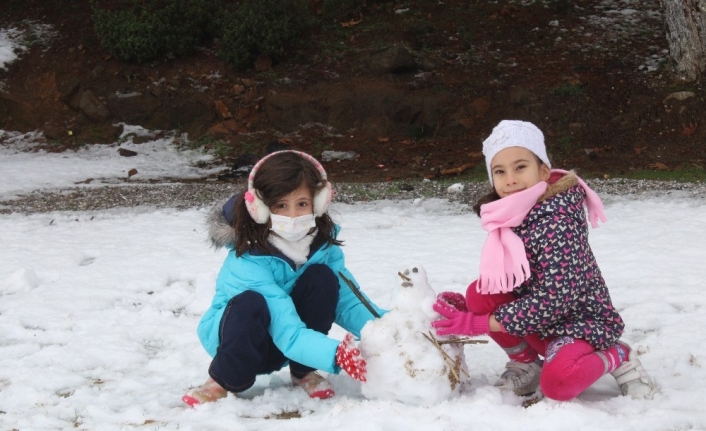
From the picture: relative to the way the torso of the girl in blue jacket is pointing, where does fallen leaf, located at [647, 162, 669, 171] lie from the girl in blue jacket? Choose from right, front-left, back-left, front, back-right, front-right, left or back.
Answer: left

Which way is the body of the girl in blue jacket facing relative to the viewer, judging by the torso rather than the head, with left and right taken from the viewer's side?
facing the viewer and to the right of the viewer

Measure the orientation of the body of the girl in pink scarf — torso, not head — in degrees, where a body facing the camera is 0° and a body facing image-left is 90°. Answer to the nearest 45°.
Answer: approximately 45°

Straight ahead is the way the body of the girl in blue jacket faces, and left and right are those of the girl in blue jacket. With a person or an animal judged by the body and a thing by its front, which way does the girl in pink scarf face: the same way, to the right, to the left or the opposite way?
to the right

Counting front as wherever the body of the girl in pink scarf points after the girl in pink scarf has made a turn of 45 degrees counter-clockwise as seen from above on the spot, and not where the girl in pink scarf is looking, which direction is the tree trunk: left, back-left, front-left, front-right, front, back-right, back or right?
back

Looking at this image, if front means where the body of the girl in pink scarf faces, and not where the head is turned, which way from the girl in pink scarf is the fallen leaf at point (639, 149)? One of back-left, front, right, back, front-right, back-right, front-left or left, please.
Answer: back-right

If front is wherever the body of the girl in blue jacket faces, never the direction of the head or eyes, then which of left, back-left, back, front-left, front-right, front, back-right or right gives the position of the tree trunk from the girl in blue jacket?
left

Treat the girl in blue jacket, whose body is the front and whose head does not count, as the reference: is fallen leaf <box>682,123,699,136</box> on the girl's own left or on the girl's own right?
on the girl's own left

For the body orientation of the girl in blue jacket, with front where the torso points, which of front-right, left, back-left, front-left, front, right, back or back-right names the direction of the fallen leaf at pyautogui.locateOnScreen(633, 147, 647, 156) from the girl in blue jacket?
left

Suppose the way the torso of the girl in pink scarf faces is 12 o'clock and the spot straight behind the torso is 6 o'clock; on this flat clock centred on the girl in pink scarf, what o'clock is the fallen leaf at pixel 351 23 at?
The fallen leaf is roughly at 4 o'clock from the girl in pink scarf.

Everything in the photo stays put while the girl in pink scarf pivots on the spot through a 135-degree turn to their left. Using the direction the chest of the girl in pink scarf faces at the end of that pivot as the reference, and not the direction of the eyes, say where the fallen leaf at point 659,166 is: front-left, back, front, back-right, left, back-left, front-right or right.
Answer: left

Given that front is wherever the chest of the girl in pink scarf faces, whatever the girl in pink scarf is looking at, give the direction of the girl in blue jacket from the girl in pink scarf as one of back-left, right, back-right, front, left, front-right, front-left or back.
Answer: front-right

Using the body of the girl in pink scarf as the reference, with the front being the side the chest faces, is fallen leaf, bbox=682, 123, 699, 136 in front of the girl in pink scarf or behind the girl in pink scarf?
behind
